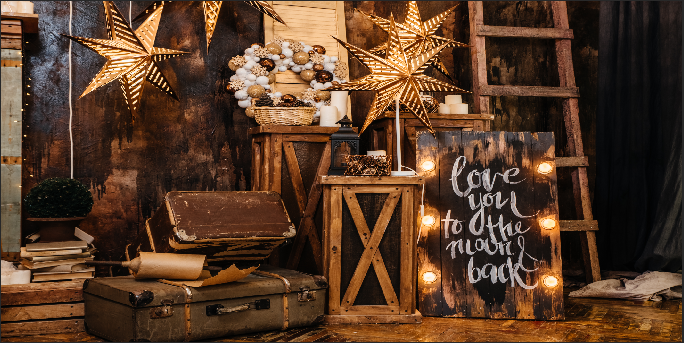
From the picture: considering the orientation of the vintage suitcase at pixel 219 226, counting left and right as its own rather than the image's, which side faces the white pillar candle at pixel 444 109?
left

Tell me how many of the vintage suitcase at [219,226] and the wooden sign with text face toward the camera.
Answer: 2

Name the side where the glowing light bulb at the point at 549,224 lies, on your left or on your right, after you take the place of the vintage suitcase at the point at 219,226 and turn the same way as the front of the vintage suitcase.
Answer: on your left

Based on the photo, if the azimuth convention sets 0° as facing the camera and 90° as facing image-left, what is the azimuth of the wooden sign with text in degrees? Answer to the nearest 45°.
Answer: approximately 0°

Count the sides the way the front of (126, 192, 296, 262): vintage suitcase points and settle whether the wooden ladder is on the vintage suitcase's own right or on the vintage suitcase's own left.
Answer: on the vintage suitcase's own left

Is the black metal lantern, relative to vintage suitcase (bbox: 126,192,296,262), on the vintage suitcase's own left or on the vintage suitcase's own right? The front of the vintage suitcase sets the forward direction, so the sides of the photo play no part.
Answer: on the vintage suitcase's own left

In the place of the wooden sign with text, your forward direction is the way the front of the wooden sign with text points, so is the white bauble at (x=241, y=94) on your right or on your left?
on your right

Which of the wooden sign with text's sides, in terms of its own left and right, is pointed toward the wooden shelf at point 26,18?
right

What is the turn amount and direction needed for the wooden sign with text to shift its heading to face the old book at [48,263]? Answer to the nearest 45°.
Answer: approximately 90° to its right

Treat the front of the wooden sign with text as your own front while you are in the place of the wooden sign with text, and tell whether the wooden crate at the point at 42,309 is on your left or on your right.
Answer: on your right
